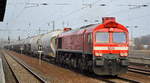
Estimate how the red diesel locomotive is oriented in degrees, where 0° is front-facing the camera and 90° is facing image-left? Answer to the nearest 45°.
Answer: approximately 315°
